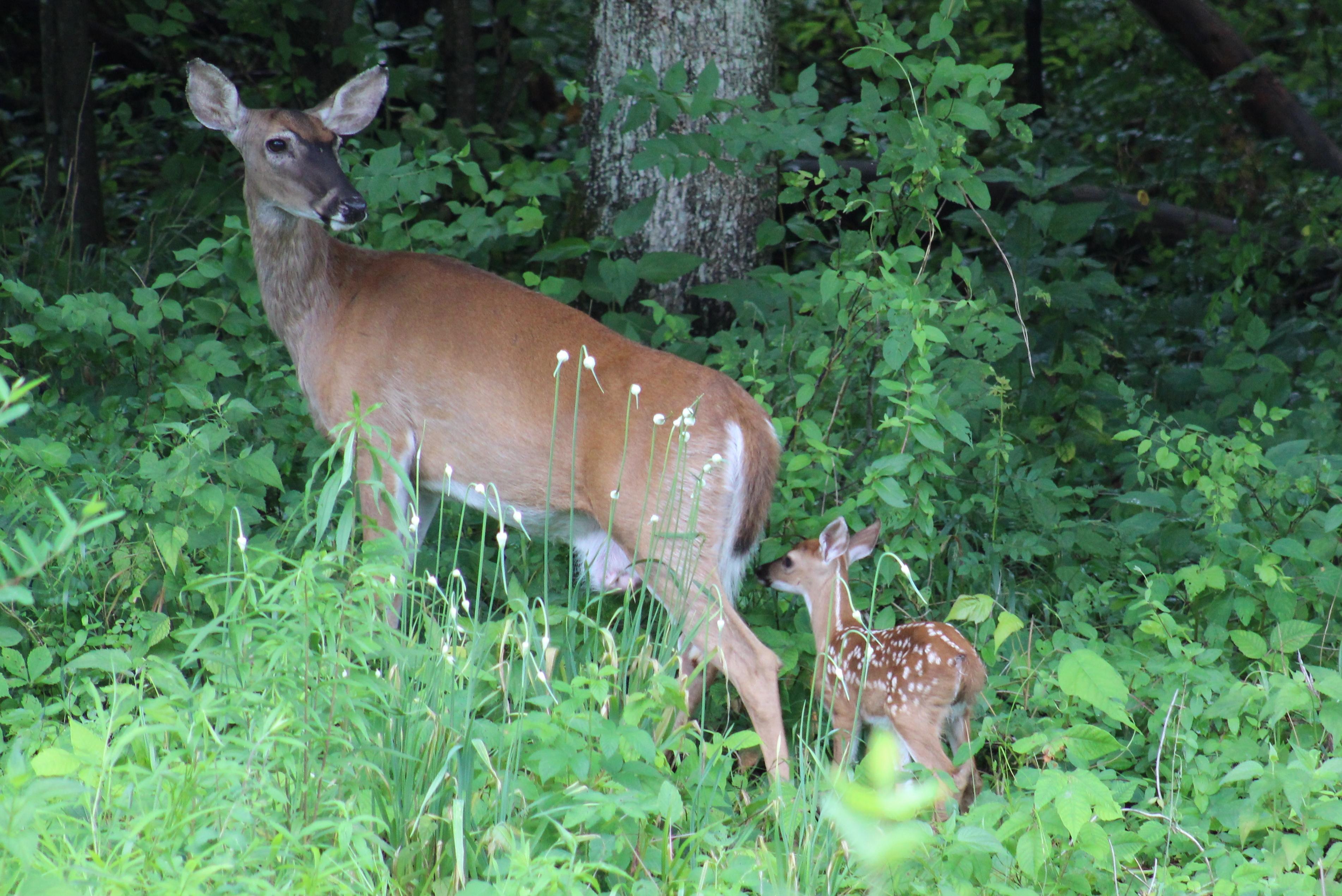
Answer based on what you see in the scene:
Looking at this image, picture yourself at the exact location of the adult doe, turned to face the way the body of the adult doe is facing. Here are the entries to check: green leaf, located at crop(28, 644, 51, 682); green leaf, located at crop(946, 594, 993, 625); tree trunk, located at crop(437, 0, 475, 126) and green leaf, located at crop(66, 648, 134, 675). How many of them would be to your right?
1

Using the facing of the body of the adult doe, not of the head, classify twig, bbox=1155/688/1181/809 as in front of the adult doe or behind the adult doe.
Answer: behind

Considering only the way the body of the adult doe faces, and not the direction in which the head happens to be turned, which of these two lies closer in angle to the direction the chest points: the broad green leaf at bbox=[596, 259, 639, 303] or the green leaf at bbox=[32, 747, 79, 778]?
the green leaf

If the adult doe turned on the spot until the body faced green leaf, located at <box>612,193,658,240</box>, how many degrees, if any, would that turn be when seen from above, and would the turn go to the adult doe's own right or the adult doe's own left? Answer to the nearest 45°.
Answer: approximately 90° to the adult doe's own right

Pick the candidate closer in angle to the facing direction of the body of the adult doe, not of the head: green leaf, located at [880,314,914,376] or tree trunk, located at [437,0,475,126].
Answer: the tree trunk

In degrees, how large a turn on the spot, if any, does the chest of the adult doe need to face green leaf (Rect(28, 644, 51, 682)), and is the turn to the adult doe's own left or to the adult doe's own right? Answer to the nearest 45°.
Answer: approximately 45° to the adult doe's own left

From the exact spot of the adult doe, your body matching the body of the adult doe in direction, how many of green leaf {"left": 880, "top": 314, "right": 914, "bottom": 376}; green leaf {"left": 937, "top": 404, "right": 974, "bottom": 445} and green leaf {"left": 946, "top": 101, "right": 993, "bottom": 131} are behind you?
3

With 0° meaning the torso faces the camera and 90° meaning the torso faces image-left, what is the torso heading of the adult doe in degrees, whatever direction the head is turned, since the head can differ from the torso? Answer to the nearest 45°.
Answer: approximately 90°

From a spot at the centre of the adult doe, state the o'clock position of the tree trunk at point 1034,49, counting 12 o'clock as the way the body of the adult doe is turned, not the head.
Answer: The tree trunk is roughly at 4 o'clock from the adult doe.

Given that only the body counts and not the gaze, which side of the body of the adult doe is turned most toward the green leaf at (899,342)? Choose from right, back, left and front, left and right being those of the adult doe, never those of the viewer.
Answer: back

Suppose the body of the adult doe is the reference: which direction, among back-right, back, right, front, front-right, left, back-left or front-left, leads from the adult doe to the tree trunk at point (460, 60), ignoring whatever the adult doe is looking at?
right

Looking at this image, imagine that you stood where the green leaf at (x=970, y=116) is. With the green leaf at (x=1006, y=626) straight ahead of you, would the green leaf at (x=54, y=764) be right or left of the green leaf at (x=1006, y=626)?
right

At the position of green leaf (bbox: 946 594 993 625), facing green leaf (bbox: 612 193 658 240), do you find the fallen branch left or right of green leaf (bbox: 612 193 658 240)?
right
